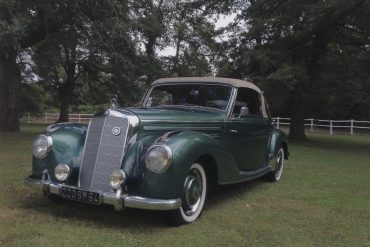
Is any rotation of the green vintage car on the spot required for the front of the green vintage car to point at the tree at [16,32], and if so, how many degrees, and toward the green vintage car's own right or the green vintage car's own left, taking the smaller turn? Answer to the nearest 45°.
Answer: approximately 90° to the green vintage car's own right

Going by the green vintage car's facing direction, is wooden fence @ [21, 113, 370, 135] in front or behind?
behind

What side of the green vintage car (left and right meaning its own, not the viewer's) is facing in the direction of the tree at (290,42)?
back

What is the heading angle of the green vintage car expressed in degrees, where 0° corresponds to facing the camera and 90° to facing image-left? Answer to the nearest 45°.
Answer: approximately 45°
